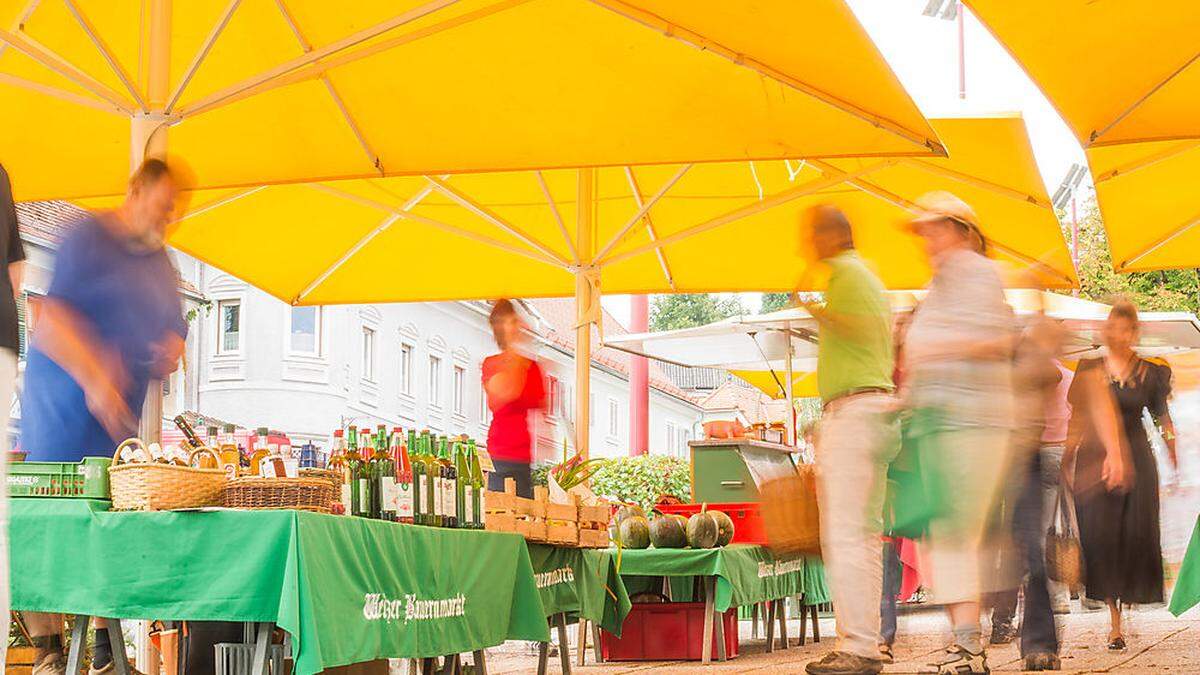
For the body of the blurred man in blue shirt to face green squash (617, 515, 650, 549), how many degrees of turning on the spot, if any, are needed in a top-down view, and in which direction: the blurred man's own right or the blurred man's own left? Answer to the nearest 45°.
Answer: approximately 90° to the blurred man's own left

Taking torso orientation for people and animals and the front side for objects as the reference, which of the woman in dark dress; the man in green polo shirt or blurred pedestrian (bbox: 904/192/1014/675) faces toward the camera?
the woman in dark dress

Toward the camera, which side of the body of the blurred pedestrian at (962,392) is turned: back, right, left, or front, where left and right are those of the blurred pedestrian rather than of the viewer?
left

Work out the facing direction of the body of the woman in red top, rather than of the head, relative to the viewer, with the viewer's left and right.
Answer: facing the viewer and to the right of the viewer

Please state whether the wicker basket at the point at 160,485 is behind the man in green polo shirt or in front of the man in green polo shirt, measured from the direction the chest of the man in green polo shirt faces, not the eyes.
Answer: in front

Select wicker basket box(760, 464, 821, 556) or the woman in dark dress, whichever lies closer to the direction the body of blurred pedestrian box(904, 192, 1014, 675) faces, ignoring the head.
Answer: the wicker basket

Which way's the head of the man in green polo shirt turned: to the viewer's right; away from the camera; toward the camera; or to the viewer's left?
to the viewer's left

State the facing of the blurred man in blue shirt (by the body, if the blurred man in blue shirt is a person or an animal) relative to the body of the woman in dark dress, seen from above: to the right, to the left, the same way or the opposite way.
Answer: to the left

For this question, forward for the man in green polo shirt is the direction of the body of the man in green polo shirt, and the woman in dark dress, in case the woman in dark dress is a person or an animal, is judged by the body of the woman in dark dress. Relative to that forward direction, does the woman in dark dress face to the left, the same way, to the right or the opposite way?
to the left

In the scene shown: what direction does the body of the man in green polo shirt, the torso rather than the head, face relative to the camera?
to the viewer's left

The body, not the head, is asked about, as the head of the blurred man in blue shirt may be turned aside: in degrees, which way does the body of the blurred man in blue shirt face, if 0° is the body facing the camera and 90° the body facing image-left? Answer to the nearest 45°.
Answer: approximately 315°

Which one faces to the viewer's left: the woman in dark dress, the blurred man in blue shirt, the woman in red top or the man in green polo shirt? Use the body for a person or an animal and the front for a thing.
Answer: the man in green polo shirt

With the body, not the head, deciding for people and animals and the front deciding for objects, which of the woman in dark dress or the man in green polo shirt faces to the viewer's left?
the man in green polo shirt
